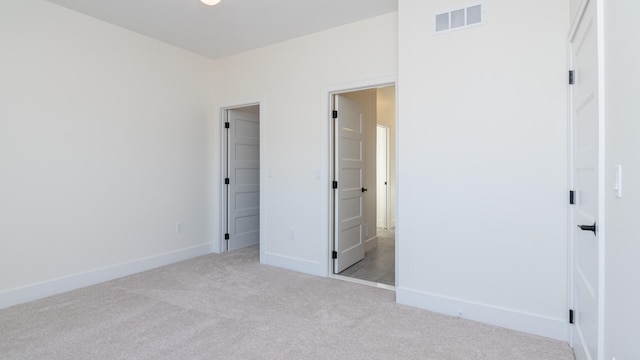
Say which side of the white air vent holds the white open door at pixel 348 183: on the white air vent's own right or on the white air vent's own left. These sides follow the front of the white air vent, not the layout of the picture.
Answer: on the white air vent's own right

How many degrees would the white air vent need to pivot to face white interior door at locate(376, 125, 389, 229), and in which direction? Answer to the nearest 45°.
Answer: approximately 135° to its right

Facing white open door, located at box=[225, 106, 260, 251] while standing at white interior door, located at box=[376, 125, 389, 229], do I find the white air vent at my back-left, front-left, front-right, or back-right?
front-left

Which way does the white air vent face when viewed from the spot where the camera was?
facing the viewer and to the left of the viewer

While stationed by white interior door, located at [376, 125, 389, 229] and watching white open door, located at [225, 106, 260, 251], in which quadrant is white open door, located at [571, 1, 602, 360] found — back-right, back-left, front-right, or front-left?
front-left

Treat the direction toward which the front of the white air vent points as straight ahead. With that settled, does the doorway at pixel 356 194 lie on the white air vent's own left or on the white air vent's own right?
on the white air vent's own right

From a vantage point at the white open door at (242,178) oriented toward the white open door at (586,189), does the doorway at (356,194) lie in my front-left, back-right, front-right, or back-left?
front-left
